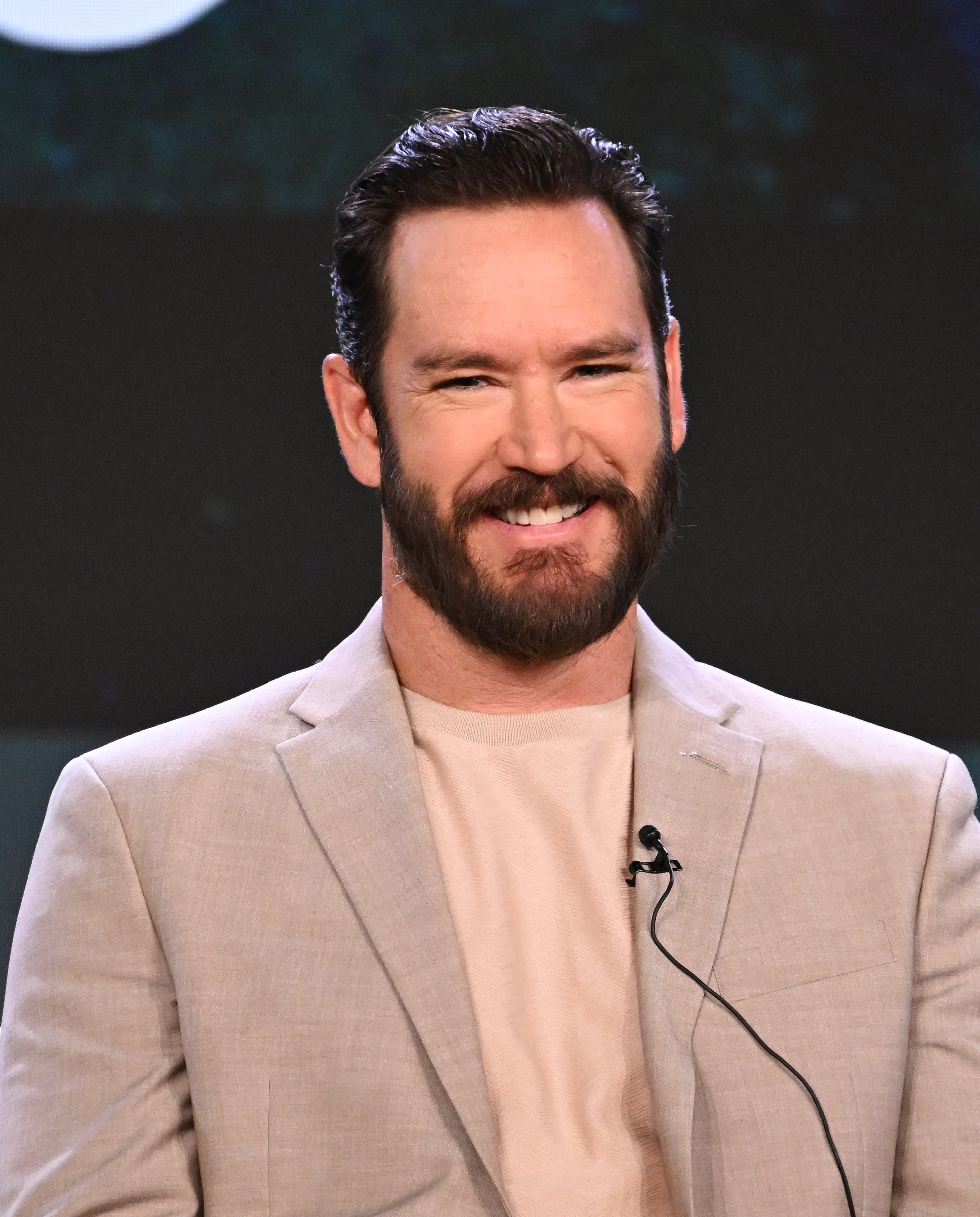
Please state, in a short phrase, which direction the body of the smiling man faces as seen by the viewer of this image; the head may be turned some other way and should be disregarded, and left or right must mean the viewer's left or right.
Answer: facing the viewer
